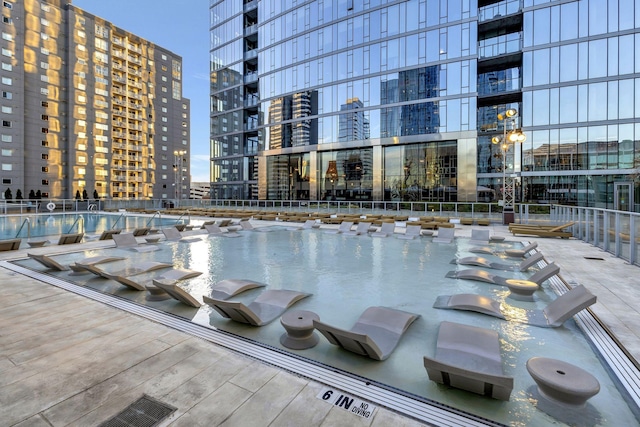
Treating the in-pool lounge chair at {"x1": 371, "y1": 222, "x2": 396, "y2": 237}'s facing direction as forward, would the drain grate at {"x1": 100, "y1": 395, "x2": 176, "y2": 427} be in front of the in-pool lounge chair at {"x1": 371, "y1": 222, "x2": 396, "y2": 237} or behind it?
in front

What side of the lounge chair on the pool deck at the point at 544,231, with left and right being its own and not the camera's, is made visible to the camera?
left

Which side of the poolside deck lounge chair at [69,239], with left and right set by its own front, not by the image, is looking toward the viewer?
left

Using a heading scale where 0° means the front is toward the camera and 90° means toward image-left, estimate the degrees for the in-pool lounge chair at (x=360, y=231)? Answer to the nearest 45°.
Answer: approximately 45°

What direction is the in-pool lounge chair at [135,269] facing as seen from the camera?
to the viewer's right

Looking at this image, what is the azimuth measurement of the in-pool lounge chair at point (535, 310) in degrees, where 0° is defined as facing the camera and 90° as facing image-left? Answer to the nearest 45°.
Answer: approximately 90°

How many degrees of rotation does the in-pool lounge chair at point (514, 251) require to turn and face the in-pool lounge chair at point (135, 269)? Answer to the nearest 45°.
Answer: approximately 45° to its left

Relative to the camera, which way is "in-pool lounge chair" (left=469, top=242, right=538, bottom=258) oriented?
to the viewer's left

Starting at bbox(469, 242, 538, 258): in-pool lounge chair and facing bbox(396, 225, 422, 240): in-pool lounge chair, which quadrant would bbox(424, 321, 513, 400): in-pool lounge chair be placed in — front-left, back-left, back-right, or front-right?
back-left

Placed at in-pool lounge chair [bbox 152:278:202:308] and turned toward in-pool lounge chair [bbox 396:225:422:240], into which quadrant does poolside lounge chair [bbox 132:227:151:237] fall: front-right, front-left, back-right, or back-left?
front-left

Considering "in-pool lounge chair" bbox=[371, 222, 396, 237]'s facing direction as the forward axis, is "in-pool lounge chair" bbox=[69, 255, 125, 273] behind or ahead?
ahead
